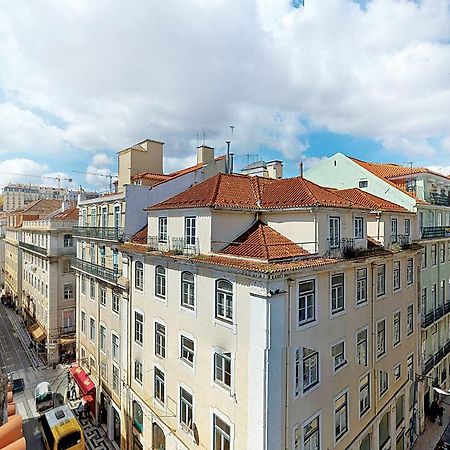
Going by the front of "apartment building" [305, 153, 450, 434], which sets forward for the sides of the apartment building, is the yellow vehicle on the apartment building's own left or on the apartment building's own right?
on the apartment building's own right

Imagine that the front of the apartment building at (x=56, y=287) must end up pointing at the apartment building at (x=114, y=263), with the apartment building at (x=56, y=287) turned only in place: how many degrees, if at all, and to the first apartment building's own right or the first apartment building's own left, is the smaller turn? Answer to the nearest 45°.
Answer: approximately 45° to the first apartment building's own left

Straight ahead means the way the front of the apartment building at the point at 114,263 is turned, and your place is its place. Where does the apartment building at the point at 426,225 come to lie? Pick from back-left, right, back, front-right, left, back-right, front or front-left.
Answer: back-left

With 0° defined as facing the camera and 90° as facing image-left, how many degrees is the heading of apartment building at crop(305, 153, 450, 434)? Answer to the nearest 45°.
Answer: approximately 315°
